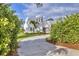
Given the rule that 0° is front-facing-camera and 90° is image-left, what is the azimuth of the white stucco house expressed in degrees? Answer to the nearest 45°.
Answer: approximately 0°
